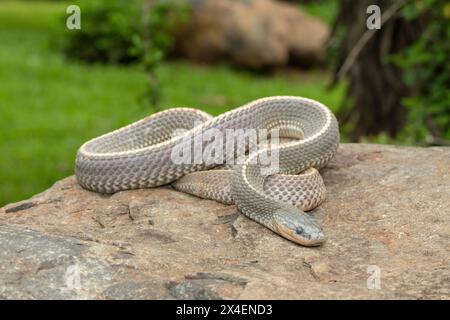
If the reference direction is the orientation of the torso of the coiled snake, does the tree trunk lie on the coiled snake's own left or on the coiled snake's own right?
on the coiled snake's own left

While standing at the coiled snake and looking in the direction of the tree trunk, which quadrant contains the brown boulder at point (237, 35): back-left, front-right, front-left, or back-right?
front-left

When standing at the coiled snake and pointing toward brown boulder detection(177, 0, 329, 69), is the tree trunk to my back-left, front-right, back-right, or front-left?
front-right

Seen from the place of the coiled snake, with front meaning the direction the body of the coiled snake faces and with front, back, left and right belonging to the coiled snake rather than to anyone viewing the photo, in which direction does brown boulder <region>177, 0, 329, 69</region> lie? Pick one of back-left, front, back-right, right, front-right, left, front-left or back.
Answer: back-left

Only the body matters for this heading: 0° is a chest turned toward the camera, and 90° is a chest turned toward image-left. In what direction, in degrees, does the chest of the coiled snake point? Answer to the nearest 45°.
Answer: approximately 315°
